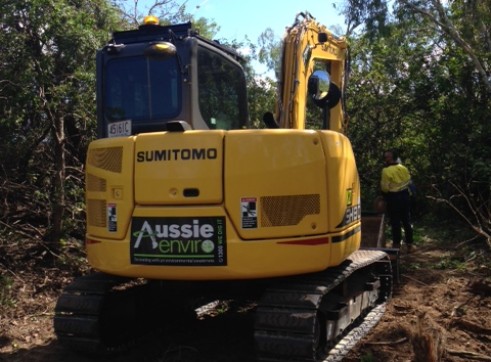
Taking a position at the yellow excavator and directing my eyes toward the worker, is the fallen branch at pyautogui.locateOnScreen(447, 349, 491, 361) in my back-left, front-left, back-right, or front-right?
front-right

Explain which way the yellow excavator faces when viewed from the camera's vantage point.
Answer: facing away from the viewer and to the right of the viewer

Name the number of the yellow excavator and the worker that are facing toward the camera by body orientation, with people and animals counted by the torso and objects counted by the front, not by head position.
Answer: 0

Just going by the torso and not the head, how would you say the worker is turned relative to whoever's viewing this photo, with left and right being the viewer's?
facing away from the viewer and to the left of the viewer

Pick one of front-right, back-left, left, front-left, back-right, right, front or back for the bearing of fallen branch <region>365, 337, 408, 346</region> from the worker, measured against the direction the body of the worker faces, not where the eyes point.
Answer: back-left

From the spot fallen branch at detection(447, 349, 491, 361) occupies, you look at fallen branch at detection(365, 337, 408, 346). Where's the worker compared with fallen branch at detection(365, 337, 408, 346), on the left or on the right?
right

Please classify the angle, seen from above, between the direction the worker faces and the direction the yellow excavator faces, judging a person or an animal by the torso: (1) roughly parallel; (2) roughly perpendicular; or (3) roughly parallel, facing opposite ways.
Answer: roughly parallel

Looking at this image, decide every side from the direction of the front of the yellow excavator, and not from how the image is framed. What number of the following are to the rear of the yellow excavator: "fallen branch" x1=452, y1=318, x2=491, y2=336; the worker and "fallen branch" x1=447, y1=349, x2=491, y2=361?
0

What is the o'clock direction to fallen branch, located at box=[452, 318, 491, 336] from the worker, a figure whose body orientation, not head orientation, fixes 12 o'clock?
The fallen branch is roughly at 7 o'clock from the worker.
